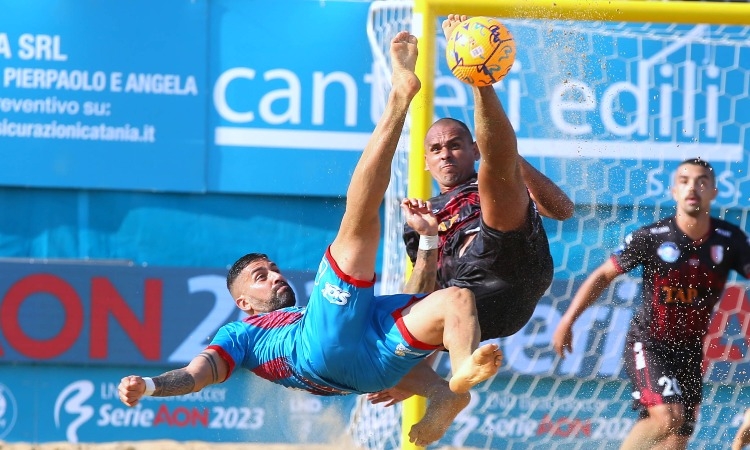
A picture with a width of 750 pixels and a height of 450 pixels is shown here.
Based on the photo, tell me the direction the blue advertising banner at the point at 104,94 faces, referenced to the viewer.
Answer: facing the viewer

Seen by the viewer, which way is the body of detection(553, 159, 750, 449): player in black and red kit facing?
toward the camera

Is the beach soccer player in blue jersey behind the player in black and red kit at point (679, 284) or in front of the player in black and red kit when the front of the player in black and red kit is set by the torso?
in front

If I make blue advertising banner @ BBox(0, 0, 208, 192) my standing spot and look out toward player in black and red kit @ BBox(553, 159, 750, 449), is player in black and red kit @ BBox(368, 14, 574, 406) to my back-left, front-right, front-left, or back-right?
front-right

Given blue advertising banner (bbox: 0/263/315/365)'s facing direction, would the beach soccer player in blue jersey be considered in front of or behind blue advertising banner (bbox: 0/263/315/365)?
in front

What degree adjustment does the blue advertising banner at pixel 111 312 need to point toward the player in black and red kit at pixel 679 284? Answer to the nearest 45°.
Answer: approximately 45° to its left

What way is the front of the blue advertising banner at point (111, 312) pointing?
toward the camera

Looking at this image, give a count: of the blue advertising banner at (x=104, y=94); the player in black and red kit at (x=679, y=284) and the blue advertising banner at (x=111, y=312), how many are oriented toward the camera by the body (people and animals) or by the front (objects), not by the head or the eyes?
3

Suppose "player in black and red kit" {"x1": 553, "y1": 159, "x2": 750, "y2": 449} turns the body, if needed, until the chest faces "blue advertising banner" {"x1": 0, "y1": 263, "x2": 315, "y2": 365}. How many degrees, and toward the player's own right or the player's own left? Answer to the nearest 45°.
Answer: approximately 90° to the player's own right

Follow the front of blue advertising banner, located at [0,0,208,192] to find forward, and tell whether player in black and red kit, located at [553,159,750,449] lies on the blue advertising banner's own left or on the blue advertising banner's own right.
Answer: on the blue advertising banner's own left

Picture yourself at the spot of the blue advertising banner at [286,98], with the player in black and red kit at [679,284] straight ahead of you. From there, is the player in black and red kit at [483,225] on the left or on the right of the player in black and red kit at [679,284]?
right

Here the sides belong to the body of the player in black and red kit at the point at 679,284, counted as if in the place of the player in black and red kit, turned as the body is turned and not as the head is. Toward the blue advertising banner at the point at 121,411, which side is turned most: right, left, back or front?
right
